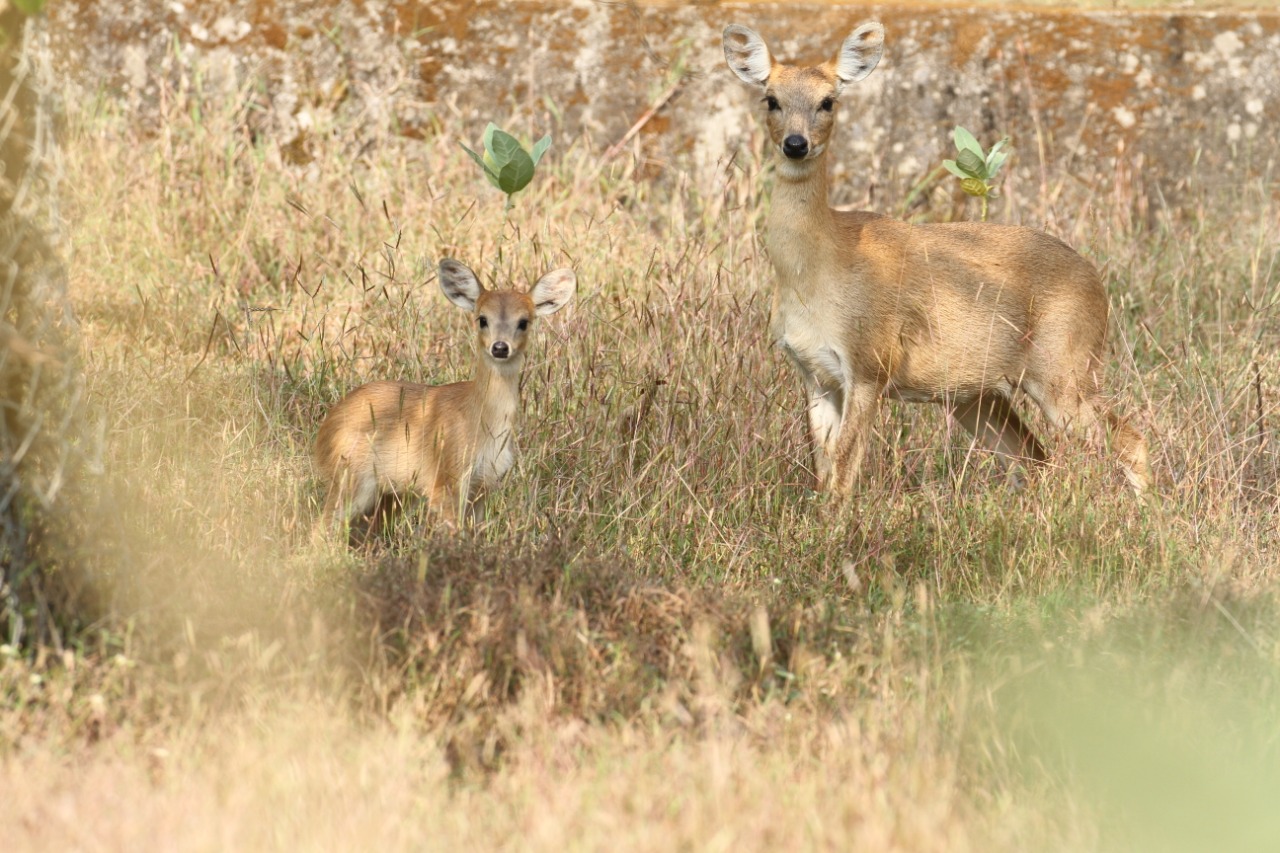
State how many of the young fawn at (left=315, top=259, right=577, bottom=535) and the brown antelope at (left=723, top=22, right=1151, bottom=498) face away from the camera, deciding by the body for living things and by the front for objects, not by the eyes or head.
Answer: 0

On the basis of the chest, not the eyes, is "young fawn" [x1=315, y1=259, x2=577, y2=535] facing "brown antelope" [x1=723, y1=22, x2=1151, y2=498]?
no

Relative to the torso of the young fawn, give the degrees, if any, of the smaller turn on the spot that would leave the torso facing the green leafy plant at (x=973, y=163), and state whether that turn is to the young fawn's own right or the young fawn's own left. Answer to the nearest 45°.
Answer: approximately 45° to the young fawn's own left

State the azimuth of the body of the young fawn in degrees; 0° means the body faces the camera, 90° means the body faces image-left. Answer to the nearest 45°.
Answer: approximately 315°

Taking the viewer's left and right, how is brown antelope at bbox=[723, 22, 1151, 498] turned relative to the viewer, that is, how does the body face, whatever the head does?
facing the viewer and to the left of the viewer

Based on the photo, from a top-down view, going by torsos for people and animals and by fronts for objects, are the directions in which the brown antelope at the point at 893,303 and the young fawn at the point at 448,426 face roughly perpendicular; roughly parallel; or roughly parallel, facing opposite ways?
roughly perpendicular

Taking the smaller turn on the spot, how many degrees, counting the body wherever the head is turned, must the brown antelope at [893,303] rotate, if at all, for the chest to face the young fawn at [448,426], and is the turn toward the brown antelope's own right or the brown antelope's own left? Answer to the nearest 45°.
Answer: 0° — it already faces it
